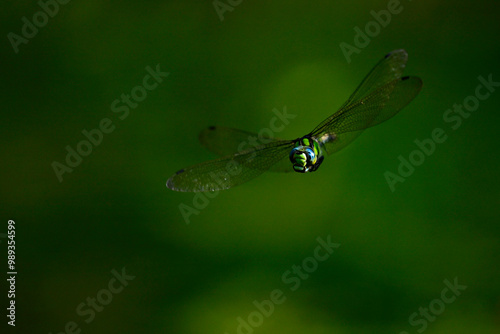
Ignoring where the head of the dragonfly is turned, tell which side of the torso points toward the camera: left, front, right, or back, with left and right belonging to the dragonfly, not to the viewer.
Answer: front
